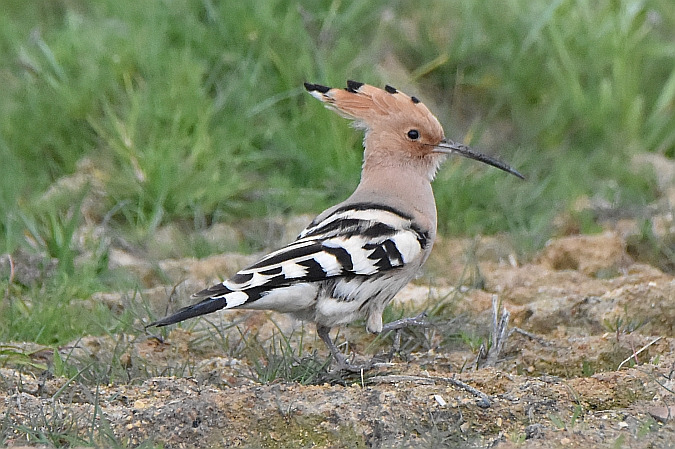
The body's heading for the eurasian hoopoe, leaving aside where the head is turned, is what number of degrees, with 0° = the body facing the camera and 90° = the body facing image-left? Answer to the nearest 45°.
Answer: approximately 270°
